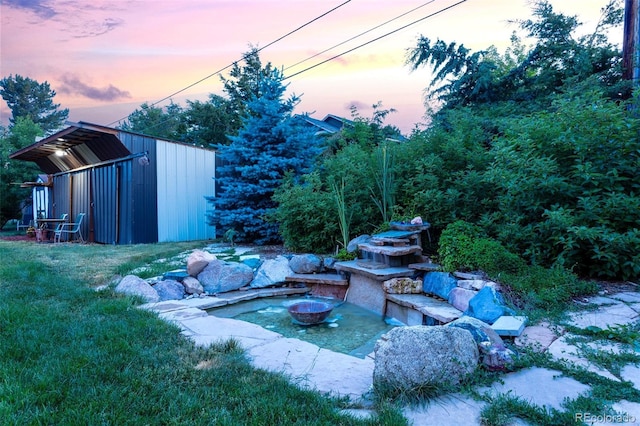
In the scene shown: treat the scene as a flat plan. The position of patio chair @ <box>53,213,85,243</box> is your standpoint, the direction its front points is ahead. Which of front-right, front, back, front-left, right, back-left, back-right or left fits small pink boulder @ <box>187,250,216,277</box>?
left

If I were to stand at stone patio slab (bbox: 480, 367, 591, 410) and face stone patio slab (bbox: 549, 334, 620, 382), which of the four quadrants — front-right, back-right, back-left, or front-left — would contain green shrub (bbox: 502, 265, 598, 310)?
front-left

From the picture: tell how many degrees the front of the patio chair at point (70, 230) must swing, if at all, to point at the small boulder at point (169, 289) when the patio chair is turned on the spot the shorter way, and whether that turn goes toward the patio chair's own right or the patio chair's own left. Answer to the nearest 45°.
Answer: approximately 90° to the patio chair's own left

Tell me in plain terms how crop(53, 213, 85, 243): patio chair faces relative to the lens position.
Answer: facing to the left of the viewer

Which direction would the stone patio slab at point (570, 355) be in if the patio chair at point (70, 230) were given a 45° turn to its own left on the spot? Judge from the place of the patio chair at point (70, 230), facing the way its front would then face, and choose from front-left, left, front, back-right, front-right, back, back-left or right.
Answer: front-left

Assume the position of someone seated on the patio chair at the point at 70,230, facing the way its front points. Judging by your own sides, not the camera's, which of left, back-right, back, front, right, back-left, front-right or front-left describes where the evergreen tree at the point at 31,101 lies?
right

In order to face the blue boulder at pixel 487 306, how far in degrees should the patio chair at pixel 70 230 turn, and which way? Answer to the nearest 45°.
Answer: approximately 90° to its left

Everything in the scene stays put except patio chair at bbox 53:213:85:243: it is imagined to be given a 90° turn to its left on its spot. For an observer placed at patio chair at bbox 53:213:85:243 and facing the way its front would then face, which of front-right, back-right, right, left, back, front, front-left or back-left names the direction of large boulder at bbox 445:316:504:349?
front

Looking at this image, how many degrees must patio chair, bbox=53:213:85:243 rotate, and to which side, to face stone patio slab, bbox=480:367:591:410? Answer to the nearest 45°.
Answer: approximately 90° to its left

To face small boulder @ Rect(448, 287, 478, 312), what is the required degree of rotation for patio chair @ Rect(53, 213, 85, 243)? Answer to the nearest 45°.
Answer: approximately 90° to its left

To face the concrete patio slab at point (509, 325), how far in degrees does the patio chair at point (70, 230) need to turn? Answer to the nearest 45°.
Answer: approximately 90° to its left

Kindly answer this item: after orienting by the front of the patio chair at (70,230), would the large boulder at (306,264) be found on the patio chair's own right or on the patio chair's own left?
on the patio chair's own left

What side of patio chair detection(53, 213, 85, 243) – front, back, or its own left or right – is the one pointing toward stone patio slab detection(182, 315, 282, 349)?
left

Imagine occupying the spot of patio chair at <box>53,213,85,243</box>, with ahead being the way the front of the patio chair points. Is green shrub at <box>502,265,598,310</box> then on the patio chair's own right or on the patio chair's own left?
on the patio chair's own left
